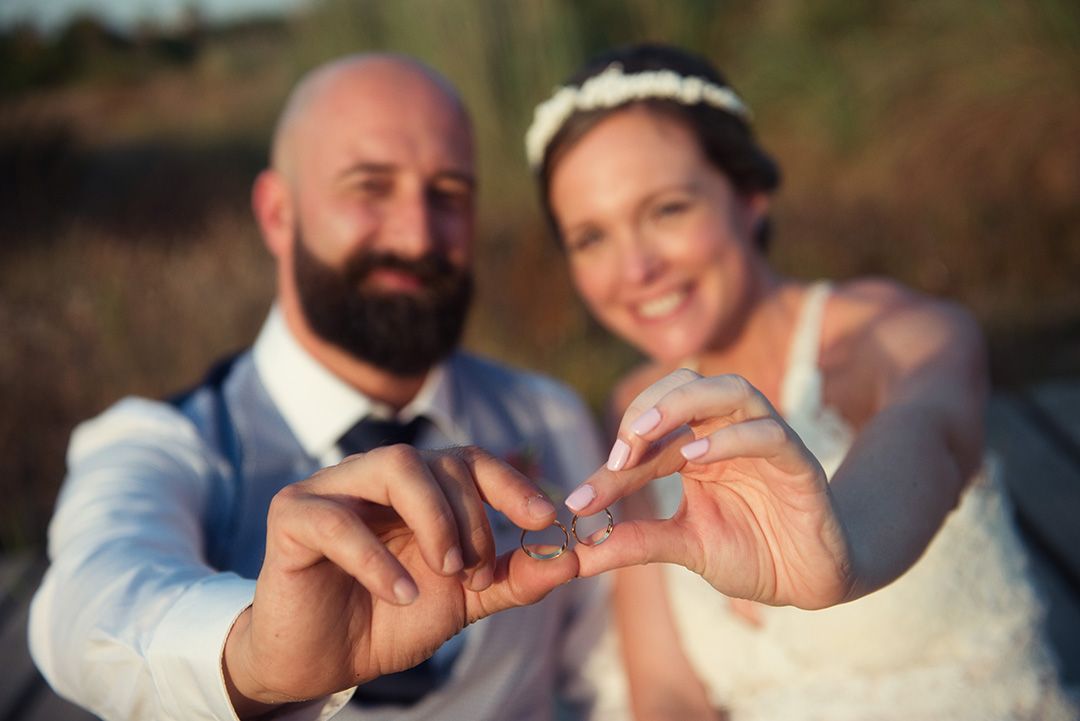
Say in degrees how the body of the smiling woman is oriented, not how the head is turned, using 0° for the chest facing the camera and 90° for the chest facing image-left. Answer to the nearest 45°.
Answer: approximately 45°
